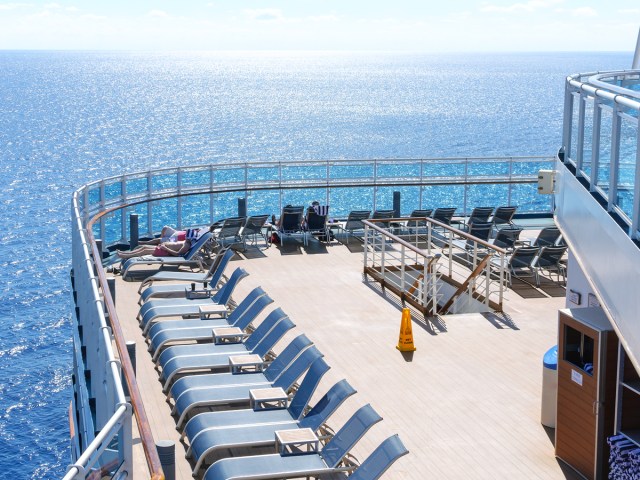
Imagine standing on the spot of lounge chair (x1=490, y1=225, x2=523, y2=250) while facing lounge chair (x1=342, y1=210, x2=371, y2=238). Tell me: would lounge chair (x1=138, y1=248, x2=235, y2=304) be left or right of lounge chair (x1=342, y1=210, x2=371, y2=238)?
left

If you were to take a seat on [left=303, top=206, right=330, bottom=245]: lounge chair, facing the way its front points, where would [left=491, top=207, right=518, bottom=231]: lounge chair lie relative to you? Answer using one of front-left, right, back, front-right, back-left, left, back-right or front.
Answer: right

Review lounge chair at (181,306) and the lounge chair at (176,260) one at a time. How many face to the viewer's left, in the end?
2

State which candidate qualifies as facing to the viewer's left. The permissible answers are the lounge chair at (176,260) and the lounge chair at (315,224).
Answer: the lounge chair at (176,260)

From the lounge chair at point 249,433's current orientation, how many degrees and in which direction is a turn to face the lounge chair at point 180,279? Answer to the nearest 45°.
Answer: approximately 90° to its right

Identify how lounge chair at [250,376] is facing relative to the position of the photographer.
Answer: facing to the left of the viewer

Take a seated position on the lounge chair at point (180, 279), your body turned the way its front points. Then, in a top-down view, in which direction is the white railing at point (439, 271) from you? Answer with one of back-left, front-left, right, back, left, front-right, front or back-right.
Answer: back

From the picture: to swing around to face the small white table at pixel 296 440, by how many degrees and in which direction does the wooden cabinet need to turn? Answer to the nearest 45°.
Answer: approximately 45° to its right

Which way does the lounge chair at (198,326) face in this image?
to the viewer's left

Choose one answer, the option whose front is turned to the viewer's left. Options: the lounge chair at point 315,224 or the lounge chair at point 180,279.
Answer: the lounge chair at point 180,279

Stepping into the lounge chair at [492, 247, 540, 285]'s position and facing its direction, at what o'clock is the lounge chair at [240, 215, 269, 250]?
the lounge chair at [240, 215, 269, 250] is roughly at 11 o'clock from the lounge chair at [492, 247, 540, 285].

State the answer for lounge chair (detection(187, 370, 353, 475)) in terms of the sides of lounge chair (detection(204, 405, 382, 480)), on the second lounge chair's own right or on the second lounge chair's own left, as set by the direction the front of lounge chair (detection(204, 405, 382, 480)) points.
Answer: on the second lounge chair's own right

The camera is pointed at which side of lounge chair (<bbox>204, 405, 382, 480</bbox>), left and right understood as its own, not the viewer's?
left

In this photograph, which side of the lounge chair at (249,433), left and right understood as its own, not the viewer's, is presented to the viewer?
left
